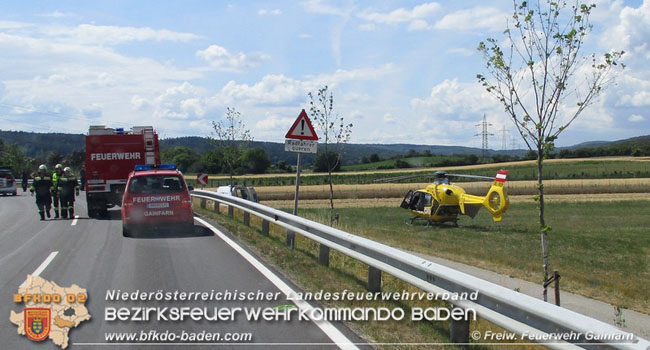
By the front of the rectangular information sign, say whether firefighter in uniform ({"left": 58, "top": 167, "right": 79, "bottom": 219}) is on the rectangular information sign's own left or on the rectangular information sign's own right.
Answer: on the rectangular information sign's own right

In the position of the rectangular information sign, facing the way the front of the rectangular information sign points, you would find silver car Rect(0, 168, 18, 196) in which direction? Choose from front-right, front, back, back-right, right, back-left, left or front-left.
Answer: back-right

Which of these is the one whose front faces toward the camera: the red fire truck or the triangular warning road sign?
the triangular warning road sign

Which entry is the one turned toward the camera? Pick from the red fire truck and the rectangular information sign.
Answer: the rectangular information sign

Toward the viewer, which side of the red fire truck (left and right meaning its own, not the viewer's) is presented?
back

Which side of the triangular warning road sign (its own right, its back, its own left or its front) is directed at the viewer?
front

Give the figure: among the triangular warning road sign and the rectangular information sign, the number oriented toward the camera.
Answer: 2

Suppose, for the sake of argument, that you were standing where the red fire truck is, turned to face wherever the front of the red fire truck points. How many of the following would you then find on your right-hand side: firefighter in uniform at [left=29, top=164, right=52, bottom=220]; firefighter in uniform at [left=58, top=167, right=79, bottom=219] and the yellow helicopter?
1

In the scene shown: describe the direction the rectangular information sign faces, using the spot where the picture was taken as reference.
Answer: facing the viewer
